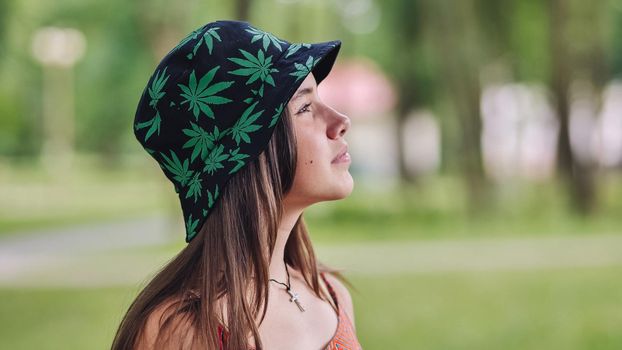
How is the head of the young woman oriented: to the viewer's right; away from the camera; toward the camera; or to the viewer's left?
to the viewer's right

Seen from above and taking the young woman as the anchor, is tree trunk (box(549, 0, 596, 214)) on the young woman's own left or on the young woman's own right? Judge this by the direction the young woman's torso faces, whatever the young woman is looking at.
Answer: on the young woman's own left
